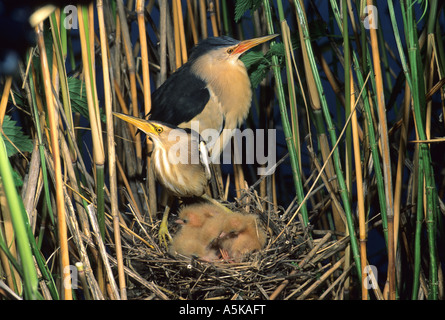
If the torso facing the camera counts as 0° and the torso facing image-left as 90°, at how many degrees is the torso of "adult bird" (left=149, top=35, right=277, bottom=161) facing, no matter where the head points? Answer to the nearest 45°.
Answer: approximately 270°
